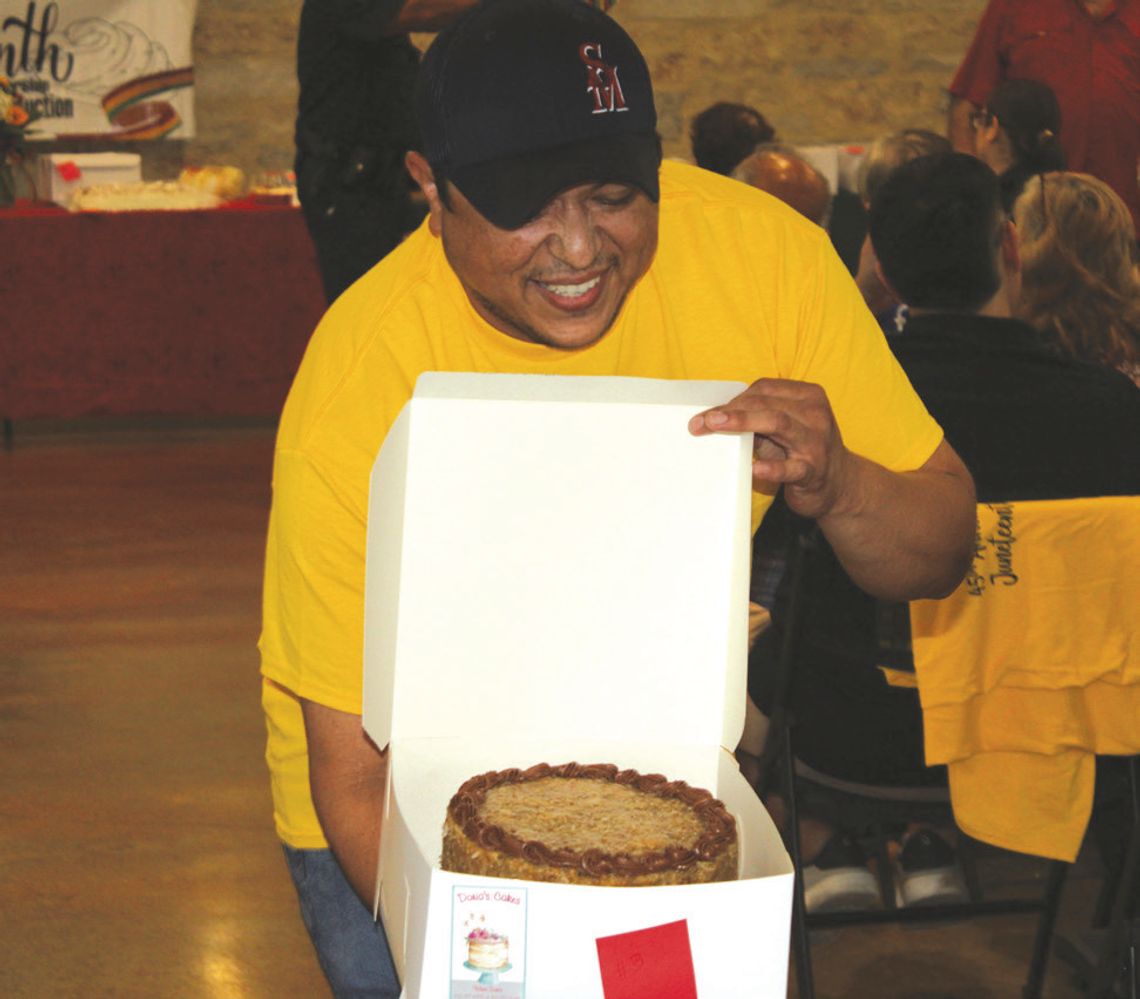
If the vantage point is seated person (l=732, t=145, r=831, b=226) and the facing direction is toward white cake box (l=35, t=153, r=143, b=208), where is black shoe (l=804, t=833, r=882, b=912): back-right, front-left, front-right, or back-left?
back-left

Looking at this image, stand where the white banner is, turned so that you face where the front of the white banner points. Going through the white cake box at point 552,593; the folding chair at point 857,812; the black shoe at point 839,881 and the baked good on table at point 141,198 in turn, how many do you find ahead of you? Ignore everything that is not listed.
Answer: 4

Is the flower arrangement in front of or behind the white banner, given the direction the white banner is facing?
in front

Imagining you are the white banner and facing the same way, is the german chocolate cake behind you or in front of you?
in front

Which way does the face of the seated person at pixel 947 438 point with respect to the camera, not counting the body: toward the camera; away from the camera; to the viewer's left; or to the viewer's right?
away from the camera

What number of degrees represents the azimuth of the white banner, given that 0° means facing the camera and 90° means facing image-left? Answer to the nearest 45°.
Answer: approximately 0°

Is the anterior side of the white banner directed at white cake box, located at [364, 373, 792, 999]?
yes

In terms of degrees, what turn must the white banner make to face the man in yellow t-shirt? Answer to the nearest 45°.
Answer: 0° — it already faces them

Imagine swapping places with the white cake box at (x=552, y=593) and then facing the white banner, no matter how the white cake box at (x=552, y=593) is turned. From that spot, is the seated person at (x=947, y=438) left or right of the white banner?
right

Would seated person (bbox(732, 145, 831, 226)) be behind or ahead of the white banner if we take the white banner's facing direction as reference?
ahead

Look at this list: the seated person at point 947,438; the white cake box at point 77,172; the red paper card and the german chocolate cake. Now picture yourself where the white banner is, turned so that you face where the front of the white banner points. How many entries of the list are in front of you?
4

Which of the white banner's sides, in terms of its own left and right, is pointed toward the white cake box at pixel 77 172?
front

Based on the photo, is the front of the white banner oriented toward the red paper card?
yes
